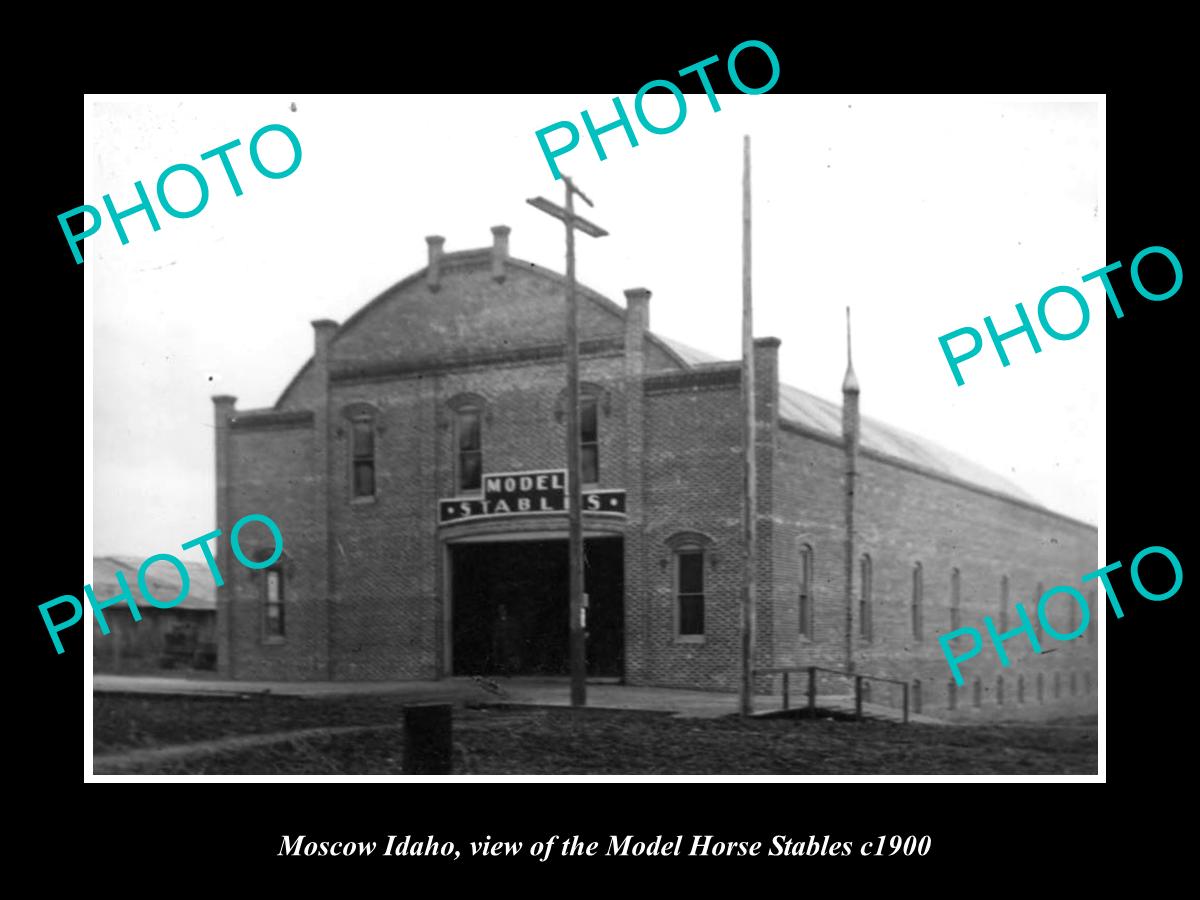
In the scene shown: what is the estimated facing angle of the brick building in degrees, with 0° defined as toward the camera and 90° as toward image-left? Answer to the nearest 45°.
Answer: approximately 45°

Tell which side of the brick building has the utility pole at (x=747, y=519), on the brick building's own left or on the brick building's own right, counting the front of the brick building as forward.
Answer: on the brick building's own left

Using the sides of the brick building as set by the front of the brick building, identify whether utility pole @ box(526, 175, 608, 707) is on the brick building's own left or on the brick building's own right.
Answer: on the brick building's own left
